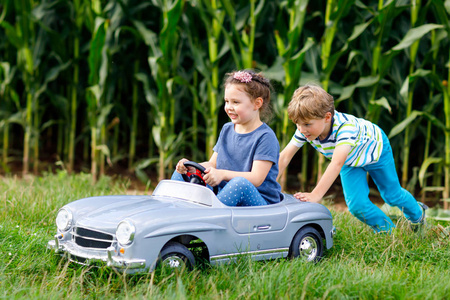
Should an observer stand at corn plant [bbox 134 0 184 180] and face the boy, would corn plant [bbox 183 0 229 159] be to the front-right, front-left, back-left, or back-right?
front-left

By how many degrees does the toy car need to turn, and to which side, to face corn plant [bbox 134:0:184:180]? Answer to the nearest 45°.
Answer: approximately 135° to its right

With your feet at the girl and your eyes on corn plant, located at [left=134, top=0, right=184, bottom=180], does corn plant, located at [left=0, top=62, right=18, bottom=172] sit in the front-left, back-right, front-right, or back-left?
front-left

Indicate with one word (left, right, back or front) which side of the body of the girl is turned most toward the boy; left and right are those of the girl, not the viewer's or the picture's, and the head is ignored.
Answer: back

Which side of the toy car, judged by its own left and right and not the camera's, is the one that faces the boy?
back

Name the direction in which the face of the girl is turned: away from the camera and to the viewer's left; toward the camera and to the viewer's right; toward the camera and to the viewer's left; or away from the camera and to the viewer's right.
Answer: toward the camera and to the viewer's left

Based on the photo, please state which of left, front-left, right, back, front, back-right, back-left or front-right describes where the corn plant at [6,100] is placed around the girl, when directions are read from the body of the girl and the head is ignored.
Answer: right

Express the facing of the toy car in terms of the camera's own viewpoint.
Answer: facing the viewer and to the left of the viewer

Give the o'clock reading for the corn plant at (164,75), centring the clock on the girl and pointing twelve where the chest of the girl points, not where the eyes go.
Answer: The corn plant is roughly at 4 o'clock from the girl.
